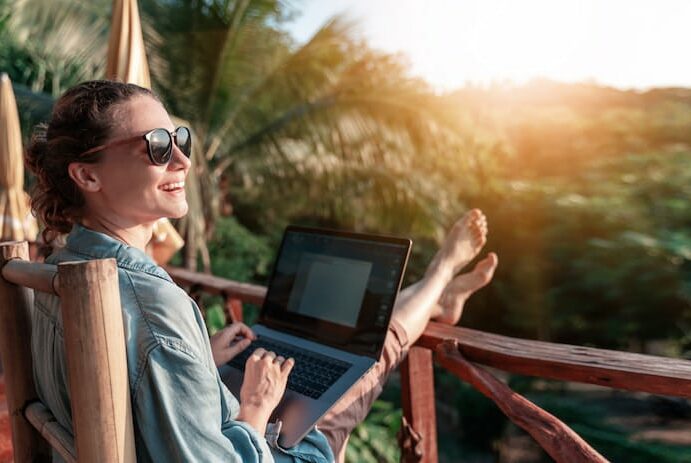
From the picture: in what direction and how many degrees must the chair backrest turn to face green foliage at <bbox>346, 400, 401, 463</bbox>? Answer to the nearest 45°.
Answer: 0° — it already faces it

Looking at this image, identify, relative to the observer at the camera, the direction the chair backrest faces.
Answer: facing away from the viewer and to the right of the viewer

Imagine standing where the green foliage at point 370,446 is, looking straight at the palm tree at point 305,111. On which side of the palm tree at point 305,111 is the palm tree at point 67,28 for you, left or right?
left

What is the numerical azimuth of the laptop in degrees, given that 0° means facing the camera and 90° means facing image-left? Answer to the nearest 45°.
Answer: approximately 45°

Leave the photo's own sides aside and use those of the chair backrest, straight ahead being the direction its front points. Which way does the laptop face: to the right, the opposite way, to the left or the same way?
the opposite way

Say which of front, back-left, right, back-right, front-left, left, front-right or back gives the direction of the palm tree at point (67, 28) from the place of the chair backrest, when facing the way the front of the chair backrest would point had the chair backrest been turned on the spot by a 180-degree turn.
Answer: back-right
